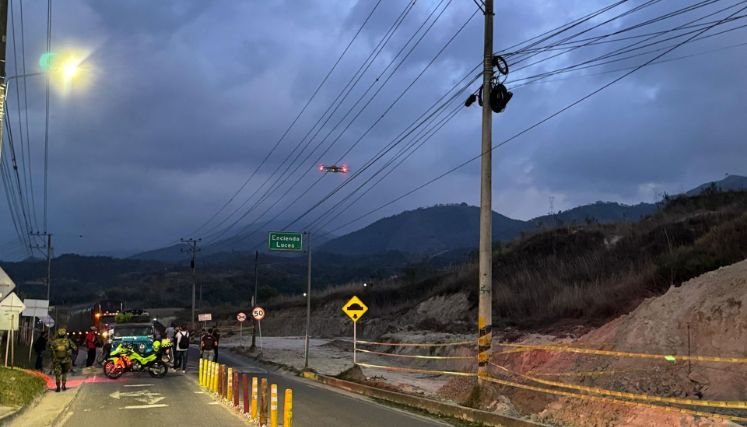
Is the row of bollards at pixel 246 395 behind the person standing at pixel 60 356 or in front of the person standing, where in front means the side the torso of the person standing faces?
behind

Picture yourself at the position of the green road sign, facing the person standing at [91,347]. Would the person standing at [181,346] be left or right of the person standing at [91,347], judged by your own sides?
left

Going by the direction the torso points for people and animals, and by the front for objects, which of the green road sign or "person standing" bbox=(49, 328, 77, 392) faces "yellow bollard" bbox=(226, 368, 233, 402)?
the green road sign

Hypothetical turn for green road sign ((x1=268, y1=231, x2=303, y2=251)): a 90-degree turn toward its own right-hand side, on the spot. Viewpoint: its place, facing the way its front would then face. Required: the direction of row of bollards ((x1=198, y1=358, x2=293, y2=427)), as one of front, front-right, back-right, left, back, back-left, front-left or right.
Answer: left

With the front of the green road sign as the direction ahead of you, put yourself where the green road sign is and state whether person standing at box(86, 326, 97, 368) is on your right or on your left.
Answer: on your right

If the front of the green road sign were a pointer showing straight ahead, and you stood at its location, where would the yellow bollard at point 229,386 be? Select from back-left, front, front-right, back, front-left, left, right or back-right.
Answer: front

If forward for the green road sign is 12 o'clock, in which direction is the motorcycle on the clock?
The motorcycle is roughly at 1 o'clock from the green road sign.

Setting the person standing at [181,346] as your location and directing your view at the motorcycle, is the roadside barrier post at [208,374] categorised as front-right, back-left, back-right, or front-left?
front-left

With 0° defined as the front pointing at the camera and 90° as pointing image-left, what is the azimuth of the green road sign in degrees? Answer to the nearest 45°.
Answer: approximately 0°

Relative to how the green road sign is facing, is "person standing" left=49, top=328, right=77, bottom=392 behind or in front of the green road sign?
in front
